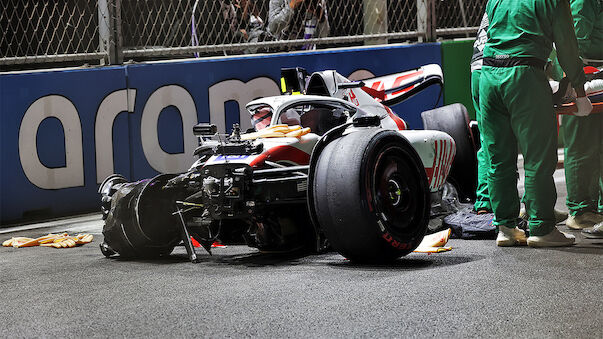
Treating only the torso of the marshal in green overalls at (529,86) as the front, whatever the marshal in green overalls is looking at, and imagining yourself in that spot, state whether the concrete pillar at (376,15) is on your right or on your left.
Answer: on your left

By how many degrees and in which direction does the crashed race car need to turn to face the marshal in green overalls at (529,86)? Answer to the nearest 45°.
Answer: approximately 135° to its left

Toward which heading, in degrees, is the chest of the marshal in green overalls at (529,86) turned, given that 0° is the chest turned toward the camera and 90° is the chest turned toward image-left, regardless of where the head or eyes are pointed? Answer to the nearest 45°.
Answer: approximately 225°

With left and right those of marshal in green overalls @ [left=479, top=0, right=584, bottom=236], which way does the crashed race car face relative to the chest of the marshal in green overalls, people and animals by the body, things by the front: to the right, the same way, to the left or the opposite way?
the opposite way

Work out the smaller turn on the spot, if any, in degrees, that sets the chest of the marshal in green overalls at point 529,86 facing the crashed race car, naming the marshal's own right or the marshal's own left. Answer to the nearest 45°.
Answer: approximately 135° to the marshal's own left

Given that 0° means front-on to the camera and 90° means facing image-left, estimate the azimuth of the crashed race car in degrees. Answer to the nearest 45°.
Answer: approximately 45°

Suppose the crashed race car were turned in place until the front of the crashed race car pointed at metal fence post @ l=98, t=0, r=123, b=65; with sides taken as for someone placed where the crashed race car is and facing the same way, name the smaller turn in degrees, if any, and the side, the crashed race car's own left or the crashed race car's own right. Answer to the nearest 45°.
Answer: approximately 90° to the crashed race car's own right

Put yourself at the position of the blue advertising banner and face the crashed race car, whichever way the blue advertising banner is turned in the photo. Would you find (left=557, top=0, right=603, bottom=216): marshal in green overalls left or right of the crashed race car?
left
